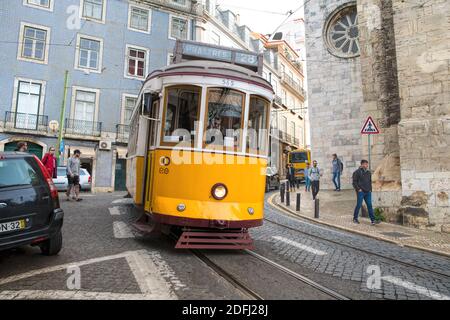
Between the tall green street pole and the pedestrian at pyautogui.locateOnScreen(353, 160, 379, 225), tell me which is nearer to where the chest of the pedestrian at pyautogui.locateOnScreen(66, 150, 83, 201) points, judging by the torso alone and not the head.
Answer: the pedestrian

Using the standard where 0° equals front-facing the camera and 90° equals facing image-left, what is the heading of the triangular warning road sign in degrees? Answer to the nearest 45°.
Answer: approximately 0°

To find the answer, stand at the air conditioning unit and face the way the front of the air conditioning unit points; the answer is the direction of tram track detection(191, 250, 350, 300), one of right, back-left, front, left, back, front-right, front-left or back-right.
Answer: front

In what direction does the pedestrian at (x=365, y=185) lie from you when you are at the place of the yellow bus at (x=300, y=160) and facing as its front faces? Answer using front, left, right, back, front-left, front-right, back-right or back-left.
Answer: front

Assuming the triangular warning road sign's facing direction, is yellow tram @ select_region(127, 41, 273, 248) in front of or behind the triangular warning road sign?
in front

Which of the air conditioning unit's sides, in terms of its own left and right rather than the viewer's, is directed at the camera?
front

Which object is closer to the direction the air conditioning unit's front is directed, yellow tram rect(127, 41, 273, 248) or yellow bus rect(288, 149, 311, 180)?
the yellow tram

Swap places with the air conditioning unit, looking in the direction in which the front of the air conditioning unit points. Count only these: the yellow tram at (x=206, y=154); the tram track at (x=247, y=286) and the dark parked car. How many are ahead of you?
3

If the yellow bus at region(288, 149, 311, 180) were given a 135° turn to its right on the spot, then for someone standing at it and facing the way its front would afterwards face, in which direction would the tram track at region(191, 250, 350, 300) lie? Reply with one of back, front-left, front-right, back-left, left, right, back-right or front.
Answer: back-left

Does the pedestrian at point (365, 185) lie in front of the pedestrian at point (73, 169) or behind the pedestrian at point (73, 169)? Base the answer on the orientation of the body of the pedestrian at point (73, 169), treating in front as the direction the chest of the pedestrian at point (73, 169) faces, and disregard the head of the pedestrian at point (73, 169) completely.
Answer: in front
